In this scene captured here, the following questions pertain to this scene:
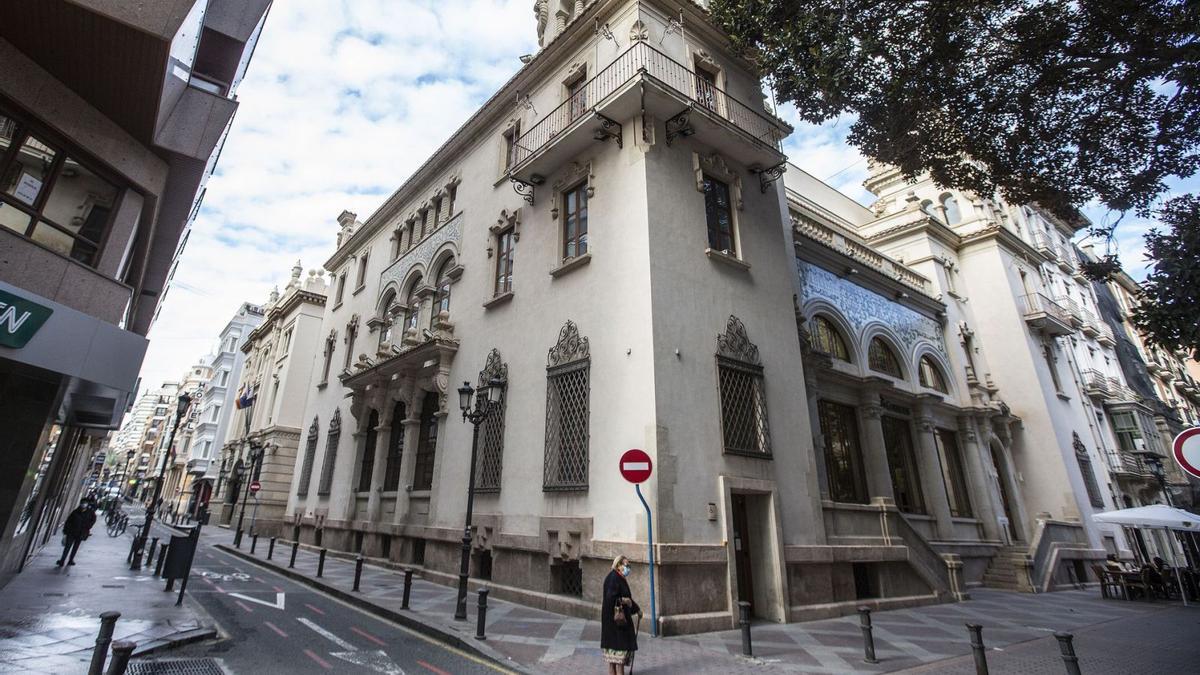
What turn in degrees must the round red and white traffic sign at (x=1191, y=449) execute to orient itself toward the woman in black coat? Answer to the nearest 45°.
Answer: approximately 45° to its right

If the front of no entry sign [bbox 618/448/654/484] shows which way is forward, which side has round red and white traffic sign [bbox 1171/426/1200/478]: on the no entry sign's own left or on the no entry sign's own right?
on the no entry sign's own left

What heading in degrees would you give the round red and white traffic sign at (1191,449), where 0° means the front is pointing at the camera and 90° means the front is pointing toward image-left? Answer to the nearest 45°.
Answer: approximately 0°

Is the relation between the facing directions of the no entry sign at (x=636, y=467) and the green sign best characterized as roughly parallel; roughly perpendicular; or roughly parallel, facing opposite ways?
roughly perpendicular

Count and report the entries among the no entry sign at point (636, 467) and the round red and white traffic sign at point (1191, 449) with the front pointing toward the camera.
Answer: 2

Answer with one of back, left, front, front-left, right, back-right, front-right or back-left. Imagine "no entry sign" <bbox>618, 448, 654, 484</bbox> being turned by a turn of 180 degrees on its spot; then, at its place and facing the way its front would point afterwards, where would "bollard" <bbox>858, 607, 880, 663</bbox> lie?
right

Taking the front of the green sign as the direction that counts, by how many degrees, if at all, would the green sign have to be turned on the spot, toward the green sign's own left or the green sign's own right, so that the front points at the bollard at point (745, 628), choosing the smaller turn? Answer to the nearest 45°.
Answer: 0° — it already faces it

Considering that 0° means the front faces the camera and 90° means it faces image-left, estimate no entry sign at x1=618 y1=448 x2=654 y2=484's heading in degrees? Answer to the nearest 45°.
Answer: approximately 0°

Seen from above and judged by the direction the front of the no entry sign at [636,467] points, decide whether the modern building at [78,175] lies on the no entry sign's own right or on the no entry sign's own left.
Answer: on the no entry sign's own right

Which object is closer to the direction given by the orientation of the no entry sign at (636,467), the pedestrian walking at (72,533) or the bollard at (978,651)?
the bollard

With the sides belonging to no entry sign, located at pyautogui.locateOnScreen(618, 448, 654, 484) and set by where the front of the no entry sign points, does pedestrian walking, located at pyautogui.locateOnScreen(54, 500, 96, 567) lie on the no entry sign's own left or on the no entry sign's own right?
on the no entry sign's own right
